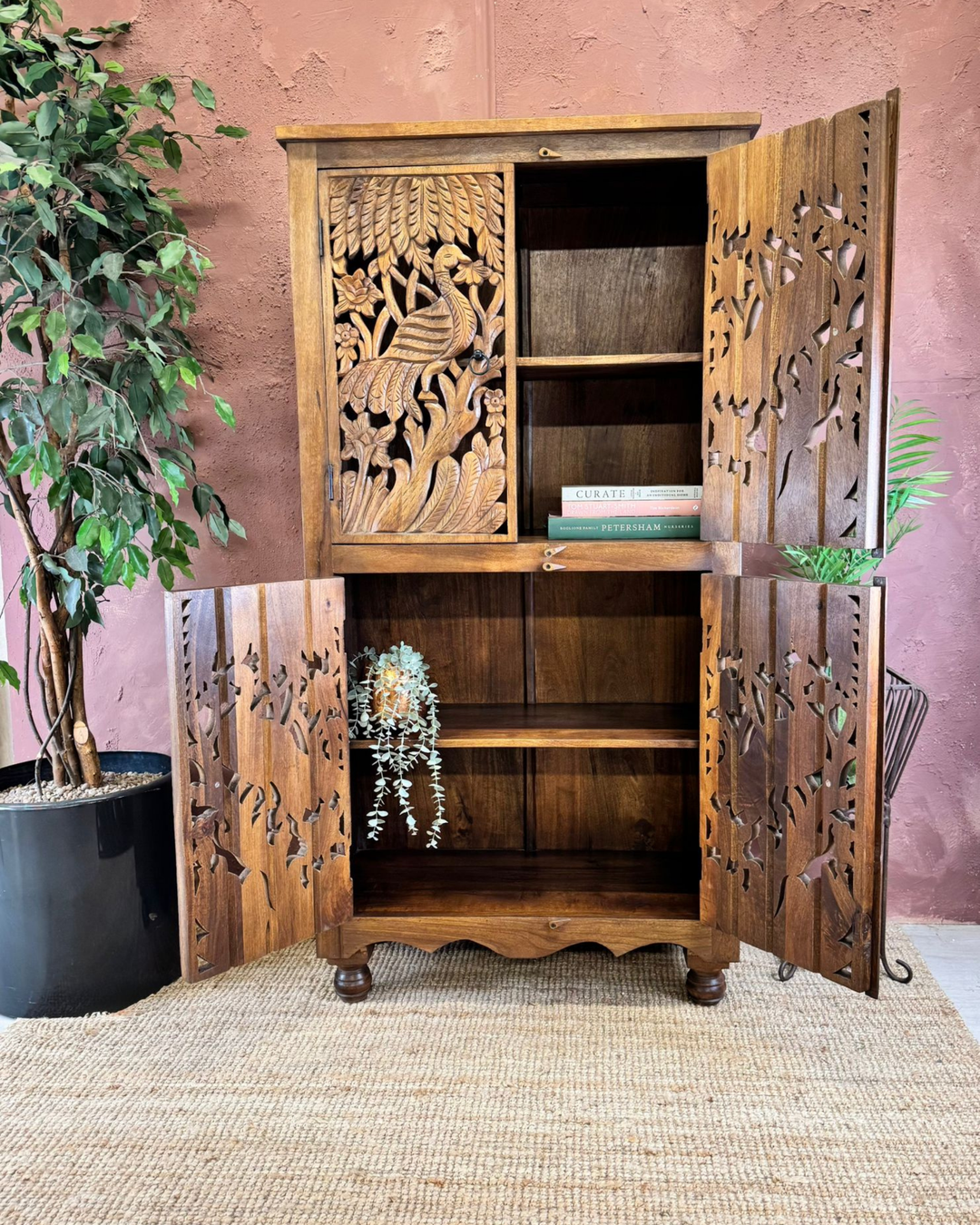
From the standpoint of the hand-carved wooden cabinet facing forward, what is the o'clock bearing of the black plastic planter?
The black plastic planter is roughly at 3 o'clock from the hand-carved wooden cabinet.

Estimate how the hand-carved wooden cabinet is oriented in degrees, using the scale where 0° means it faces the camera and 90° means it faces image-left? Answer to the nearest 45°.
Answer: approximately 0°

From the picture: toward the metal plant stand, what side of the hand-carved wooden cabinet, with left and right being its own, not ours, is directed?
left

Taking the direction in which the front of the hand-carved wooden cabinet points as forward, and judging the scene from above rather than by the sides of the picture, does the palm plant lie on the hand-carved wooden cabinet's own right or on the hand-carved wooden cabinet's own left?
on the hand-carved wooden cabinet's own left

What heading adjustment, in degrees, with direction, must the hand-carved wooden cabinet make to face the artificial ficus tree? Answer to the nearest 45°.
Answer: approximately 90° to its right
